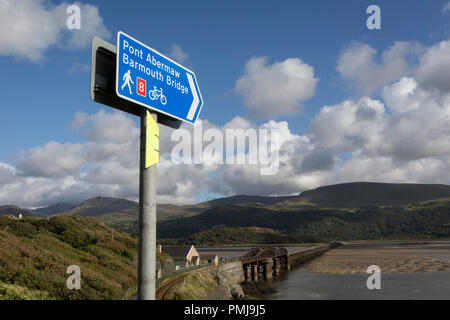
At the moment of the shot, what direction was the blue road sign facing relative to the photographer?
facing the viewer and to the right of the viewer
